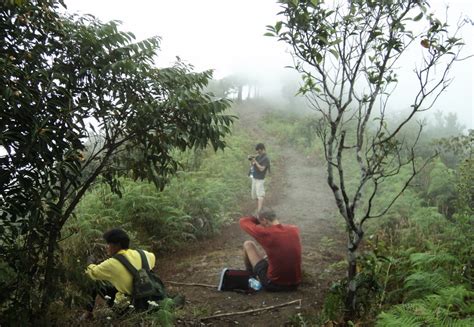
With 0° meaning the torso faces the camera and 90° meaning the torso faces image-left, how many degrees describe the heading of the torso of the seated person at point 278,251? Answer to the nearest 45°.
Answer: approximately 135°

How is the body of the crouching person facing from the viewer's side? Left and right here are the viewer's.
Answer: facing away from the viewer and to the left of the viewer

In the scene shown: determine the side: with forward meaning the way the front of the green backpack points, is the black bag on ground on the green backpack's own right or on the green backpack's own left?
on the green backpack's own left

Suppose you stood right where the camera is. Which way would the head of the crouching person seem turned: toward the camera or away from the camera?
away from the camera

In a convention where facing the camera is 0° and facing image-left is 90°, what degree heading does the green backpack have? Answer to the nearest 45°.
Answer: approximately 315°
